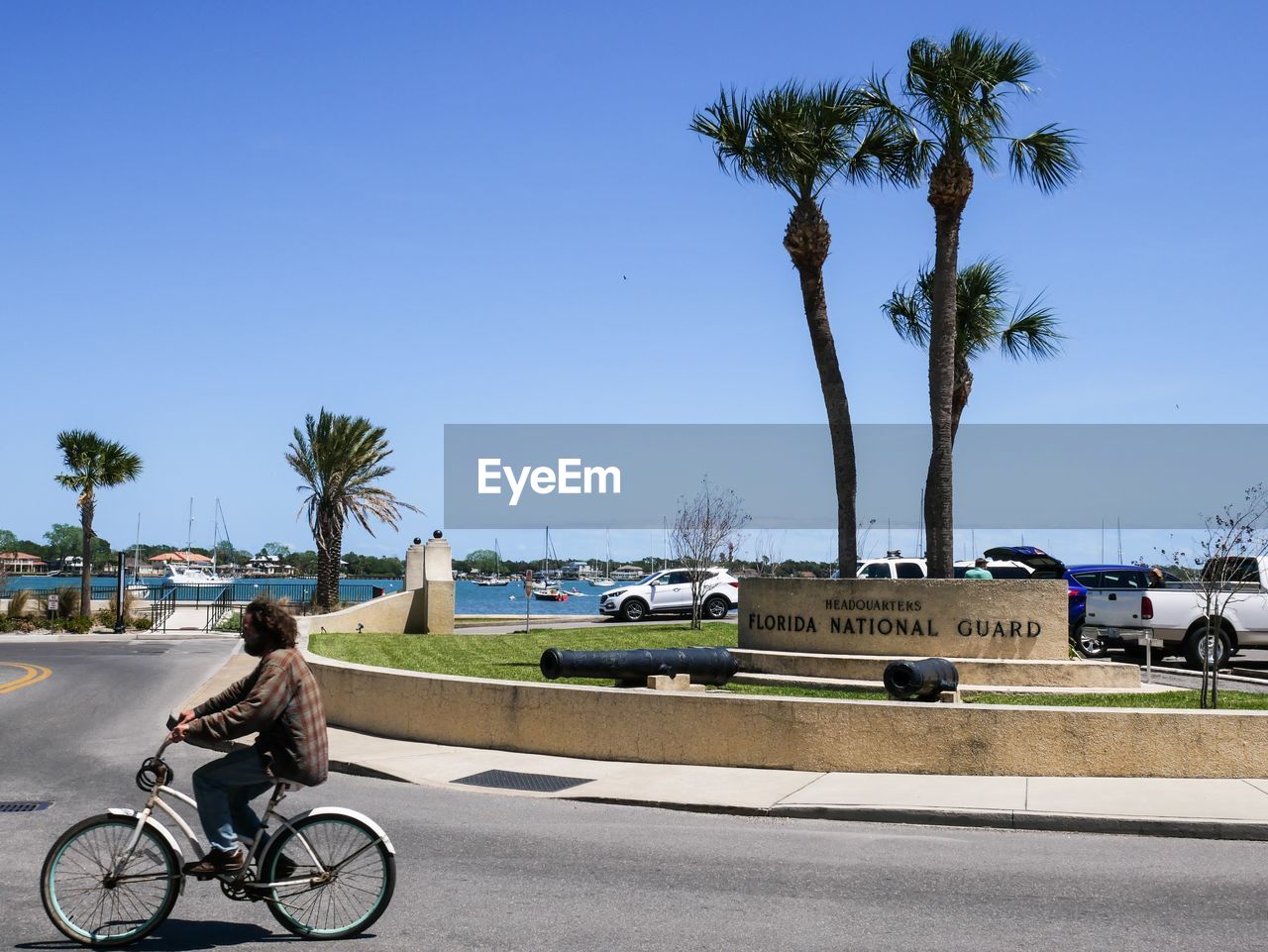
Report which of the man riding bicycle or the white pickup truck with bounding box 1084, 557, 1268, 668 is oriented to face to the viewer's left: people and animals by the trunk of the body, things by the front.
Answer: the man riding bicycle

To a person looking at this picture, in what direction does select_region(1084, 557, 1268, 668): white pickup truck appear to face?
facing away from the viewer and to the right of the viewer

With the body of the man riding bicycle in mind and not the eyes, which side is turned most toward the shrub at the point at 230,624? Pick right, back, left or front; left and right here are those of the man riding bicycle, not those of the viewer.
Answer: right

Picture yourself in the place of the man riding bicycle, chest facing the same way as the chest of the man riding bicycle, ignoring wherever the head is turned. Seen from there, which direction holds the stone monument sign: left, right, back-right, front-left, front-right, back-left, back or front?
back-right

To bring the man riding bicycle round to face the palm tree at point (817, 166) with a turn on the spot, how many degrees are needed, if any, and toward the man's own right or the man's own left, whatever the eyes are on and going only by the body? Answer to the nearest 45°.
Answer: approximately 135° to the man's own right

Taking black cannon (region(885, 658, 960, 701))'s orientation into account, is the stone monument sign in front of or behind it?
behind

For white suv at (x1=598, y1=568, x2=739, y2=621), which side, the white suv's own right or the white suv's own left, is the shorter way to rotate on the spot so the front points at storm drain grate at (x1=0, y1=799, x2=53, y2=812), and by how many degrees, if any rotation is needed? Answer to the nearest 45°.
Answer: approximately 90° to the white suv's own left

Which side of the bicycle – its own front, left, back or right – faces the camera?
left

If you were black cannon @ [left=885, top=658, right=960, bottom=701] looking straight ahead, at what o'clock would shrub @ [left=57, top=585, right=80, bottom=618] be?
The shrub is roughly at 3 o'clock from the black cannon.

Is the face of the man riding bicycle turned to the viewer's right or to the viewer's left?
to the viewer's left

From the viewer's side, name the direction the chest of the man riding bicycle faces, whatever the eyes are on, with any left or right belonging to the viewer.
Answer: facing to the left of the viewer
